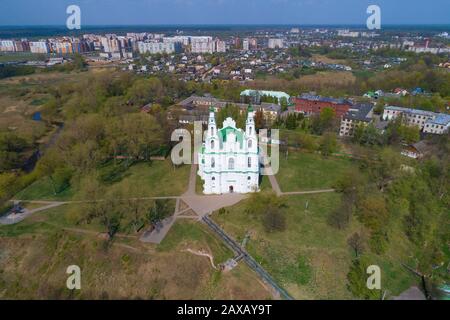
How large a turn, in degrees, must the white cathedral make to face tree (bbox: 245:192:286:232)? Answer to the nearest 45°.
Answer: approximately 45° to its left

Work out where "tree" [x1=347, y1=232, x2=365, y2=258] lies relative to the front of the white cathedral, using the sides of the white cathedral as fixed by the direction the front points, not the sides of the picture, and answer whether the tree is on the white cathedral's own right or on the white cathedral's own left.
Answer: on the white cathedral's own left

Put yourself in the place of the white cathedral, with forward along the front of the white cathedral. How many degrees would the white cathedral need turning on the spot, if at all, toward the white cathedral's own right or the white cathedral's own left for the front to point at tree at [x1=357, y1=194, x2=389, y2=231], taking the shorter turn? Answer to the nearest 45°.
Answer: approximately 45° to the white cathedral's own left

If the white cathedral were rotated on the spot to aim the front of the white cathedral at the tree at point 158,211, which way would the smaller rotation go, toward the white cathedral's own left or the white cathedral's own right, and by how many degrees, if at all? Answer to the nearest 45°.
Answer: approximately 45° to the white cathedral's own right

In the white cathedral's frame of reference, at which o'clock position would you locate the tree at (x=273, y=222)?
The tree is roughly at 11 o'clock from the white cathedral.

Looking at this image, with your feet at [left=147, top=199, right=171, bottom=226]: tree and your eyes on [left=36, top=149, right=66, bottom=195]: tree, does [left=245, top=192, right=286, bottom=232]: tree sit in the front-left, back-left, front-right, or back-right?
back-right

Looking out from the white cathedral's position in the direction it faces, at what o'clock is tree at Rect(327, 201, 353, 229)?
The tree is roughly at 10 o'clock from the white cathedral.
